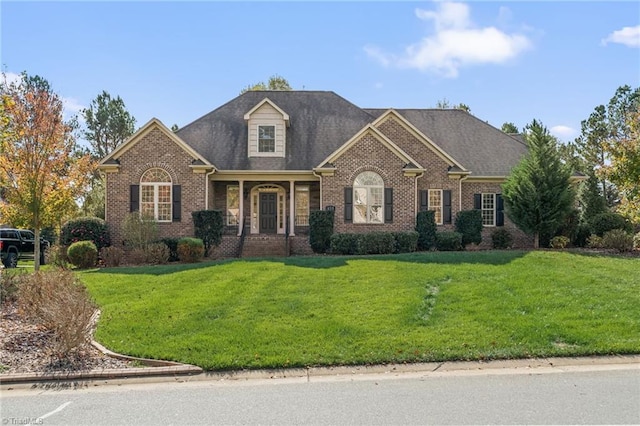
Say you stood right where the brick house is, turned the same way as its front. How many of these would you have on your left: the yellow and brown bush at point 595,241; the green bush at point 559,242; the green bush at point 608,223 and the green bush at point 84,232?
3

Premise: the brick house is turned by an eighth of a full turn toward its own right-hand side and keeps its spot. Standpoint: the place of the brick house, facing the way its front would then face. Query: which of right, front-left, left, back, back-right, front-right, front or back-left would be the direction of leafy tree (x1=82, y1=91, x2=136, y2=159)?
right

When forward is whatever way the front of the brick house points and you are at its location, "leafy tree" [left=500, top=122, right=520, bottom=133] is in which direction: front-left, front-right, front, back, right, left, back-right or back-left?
back-left

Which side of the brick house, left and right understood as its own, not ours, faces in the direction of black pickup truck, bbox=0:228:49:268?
right

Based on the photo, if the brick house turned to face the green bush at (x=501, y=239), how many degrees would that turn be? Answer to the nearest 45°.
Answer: approximately 90° to its left

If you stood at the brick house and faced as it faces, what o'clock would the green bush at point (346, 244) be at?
The green bush is roughly at 11 o'clock from the brick house.

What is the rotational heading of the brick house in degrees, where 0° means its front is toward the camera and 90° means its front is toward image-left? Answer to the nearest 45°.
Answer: approximately 0°

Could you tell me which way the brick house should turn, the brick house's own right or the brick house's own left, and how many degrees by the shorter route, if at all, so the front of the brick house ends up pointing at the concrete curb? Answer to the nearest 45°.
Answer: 0° — it already faces it

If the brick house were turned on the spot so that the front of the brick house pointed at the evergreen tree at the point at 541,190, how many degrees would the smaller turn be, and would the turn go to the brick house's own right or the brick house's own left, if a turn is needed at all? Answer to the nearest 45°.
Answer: approximately 90° to the brick house's own left
